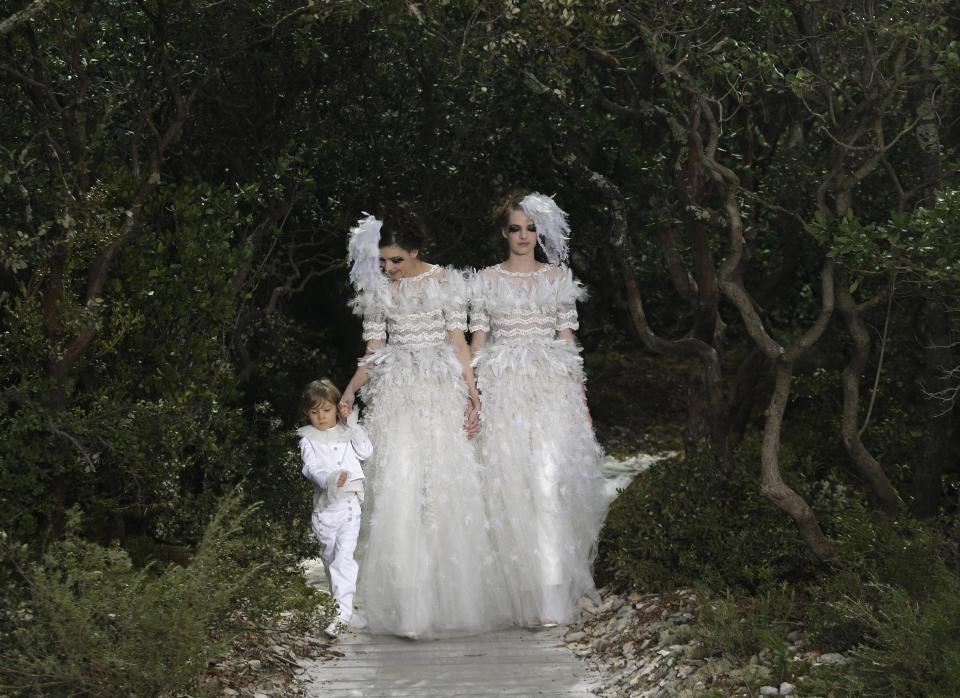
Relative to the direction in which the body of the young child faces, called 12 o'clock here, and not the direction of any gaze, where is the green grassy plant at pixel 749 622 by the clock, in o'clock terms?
The green grassy plant is roughly at 10 o'clock from the young child.

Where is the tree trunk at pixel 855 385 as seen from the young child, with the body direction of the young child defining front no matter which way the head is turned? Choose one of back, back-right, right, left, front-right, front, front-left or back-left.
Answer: left

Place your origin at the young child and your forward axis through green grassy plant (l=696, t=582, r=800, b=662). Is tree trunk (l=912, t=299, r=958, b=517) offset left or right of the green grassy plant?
left

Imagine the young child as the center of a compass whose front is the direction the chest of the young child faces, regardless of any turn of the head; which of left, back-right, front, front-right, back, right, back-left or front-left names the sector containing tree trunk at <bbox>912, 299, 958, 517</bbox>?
left

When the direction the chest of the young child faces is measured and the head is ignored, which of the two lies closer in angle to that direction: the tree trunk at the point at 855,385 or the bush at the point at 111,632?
the bush

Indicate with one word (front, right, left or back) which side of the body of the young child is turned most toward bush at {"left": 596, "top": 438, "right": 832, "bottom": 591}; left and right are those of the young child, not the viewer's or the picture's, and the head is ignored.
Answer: left

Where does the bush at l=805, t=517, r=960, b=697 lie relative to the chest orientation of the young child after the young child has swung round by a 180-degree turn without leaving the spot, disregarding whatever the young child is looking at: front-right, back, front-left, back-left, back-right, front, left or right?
back-right

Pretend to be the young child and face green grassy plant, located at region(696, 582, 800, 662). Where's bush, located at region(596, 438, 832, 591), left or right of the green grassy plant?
left

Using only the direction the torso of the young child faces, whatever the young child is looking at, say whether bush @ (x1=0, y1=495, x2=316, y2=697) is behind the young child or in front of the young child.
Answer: in front

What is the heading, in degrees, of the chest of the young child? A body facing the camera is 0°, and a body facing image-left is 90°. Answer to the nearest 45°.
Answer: approximately 0°

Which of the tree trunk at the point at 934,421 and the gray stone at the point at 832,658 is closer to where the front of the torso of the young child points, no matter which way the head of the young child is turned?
the gray stone

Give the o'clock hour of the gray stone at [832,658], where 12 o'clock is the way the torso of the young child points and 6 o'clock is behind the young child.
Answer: The gray stone is roughly at 10 o'clock from the young child.
